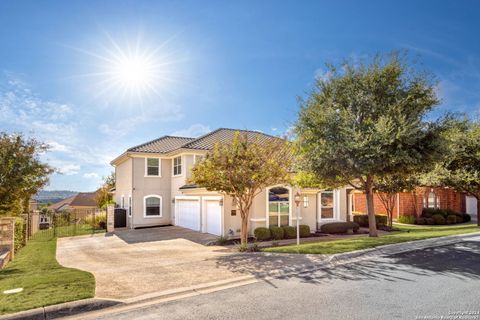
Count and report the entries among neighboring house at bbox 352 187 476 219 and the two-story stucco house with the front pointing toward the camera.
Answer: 2

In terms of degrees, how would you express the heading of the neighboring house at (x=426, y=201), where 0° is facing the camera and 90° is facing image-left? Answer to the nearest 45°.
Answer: approximately 0°

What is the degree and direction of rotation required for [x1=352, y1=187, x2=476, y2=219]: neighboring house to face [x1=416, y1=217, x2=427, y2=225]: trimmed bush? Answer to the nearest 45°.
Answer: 0° — it already faces it

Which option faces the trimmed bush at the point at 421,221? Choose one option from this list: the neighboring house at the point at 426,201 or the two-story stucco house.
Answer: the neighboring house

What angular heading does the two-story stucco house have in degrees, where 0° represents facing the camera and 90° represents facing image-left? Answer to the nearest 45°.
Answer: approximately 0°
